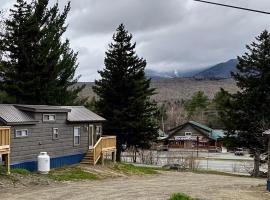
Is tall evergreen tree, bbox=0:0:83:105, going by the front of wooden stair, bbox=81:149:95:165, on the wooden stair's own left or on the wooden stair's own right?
on the wooden stair's own right

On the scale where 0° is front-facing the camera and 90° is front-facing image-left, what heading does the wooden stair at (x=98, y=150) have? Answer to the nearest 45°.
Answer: approximately 45°

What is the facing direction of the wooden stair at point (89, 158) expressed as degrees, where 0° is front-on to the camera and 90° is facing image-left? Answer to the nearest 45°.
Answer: approximately 45°

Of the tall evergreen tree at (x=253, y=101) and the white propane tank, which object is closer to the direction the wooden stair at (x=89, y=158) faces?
the white propane tank

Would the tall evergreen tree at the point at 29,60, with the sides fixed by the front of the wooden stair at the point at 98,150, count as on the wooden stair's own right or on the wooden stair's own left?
on the wooden stair's own right
